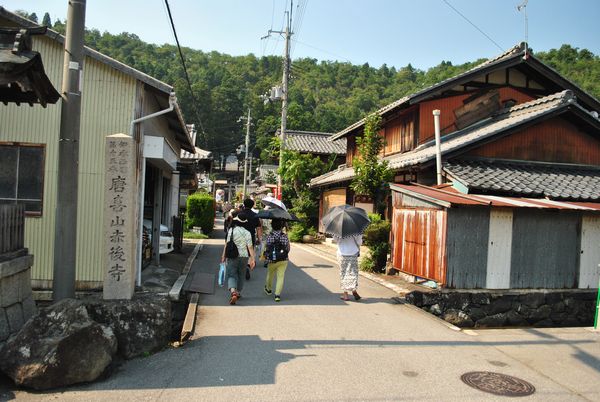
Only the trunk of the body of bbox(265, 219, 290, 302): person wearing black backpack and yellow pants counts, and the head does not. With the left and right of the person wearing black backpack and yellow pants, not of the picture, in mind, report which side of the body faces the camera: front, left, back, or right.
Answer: back

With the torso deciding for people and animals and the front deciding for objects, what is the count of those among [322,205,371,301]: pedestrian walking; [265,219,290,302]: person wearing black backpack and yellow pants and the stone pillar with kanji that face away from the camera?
2

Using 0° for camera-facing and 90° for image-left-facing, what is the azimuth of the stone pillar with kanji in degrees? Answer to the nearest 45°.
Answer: approximately 0°

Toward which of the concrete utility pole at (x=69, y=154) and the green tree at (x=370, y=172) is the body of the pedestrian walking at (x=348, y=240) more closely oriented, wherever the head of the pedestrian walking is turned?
the green tree

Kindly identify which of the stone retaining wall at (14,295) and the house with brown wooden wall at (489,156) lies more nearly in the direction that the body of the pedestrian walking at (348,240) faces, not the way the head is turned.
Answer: the house with brown wooden wall

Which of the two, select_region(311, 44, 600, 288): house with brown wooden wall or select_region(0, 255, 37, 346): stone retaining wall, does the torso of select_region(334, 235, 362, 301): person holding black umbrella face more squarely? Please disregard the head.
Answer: the house with brown wooden wall

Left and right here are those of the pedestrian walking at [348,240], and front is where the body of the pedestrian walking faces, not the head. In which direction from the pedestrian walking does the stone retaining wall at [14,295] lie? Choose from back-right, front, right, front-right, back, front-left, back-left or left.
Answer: back-left

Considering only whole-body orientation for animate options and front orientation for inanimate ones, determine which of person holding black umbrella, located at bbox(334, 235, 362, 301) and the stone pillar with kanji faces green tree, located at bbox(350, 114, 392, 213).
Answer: the person holding black umbrella

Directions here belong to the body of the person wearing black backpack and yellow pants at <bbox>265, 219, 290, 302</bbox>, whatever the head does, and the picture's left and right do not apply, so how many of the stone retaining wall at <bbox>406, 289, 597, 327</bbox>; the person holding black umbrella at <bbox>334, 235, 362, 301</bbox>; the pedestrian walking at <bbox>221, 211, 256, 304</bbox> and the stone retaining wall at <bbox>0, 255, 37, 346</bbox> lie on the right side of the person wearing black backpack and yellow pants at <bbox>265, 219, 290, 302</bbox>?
2

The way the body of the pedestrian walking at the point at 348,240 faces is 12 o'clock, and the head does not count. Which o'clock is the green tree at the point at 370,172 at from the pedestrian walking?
The green tree is roughly at 12 o'clock from the pedestrian walking.

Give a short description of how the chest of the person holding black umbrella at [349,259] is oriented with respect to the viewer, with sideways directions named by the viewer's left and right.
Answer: facing away from the viewer

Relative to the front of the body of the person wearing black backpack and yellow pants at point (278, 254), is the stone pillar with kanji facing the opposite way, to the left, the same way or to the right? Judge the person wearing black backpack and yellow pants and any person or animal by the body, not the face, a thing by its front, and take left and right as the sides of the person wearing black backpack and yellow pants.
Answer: the opposite way

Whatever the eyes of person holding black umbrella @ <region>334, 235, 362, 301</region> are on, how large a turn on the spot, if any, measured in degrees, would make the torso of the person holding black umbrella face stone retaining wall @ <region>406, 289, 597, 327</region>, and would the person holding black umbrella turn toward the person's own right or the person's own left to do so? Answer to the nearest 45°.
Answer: approximately 90° to the person's own right
